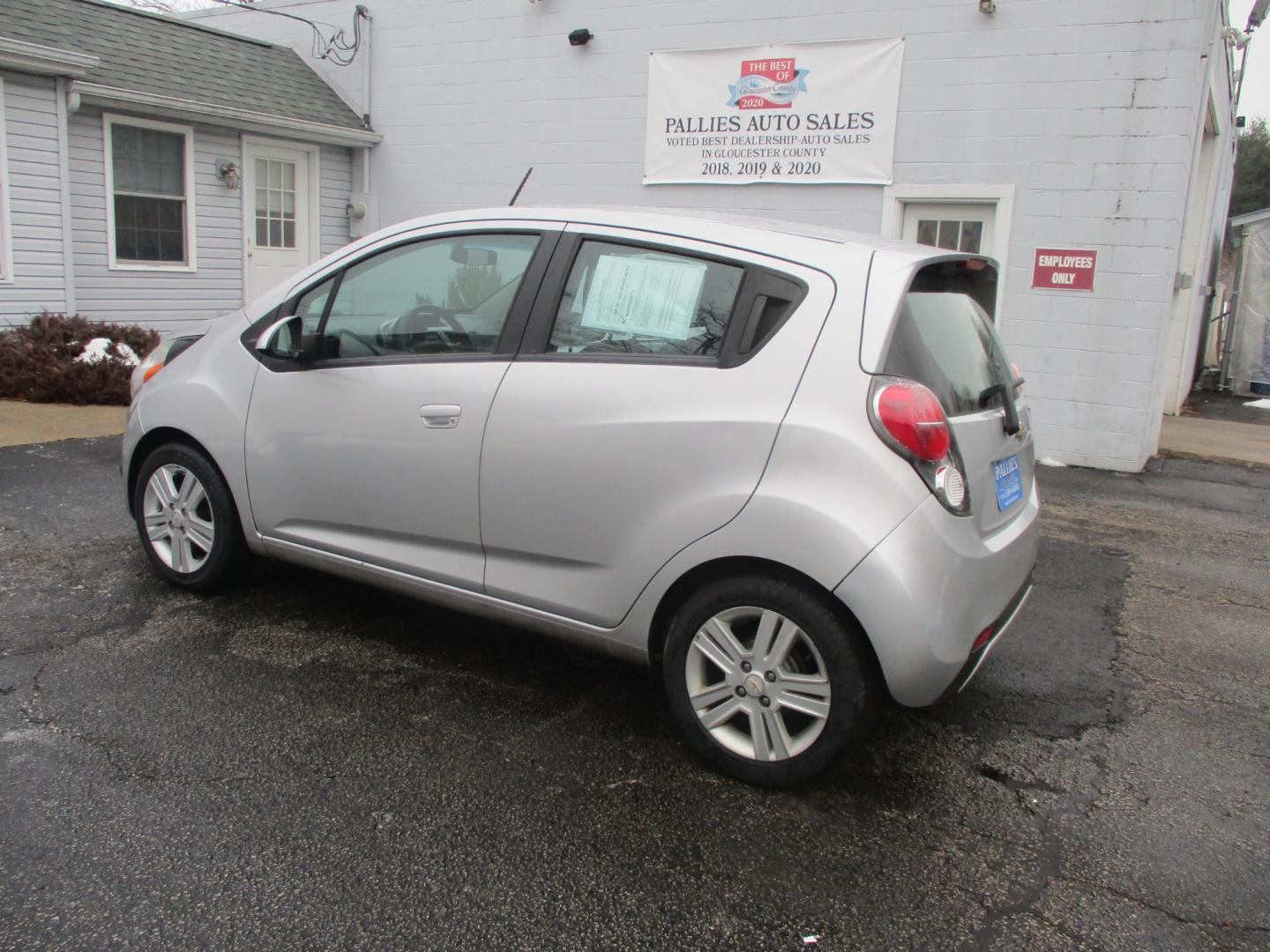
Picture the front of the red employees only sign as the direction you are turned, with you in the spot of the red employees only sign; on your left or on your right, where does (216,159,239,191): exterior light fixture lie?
on your right

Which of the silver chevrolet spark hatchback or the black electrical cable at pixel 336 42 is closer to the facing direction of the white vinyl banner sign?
the silver chevrolet spark hatchback

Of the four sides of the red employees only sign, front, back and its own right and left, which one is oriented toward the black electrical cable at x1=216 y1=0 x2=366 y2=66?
right

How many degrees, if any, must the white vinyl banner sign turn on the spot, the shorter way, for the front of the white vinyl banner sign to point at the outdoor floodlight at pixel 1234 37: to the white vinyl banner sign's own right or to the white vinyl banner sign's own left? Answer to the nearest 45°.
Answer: approximately 90° to the white vinyl banner sign's own left

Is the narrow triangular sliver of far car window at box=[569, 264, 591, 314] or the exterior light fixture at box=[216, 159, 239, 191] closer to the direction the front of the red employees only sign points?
the narrow triangular sliver of far car window

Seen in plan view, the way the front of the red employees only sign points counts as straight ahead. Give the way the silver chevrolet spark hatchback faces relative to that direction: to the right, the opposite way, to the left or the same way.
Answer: to the right

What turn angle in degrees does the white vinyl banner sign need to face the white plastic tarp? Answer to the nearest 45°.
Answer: approximately 135° to its left

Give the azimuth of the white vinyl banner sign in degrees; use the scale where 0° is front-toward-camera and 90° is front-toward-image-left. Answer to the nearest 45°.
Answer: approximately 0°

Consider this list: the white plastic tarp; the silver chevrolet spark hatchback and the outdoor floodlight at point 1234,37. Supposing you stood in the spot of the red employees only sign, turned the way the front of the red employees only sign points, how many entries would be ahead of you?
1

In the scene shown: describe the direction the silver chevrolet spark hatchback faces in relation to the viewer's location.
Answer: facing away from the viewer and to the left of the viewer
